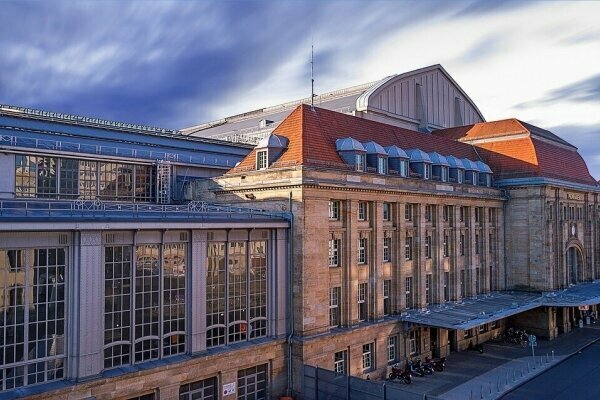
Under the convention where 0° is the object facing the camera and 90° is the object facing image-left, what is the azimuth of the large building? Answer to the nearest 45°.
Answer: approximately 315°
